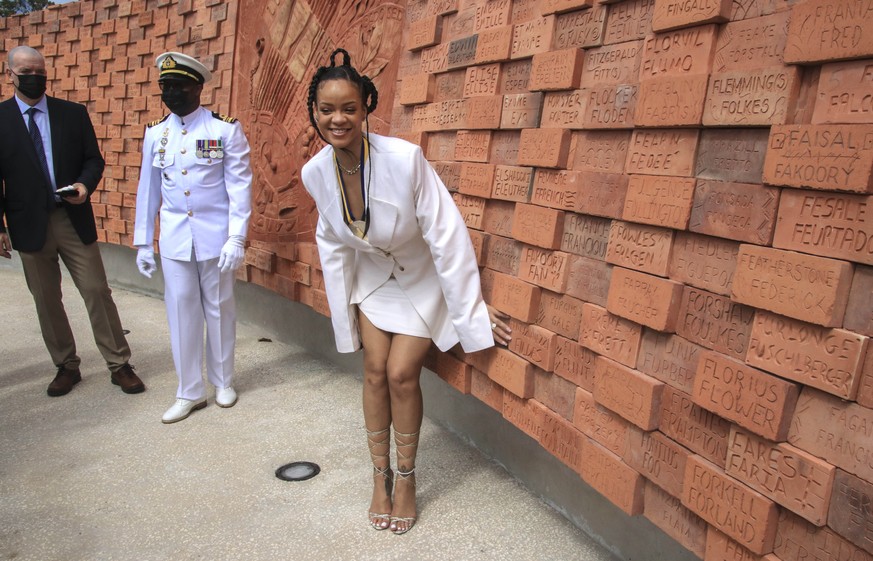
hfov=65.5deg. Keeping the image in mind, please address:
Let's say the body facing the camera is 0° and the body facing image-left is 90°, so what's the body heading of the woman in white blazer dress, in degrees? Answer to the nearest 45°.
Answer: approximately 0°

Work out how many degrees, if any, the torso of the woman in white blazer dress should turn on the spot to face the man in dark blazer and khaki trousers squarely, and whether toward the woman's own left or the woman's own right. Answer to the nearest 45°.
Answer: approximately 135° to the woman's own right

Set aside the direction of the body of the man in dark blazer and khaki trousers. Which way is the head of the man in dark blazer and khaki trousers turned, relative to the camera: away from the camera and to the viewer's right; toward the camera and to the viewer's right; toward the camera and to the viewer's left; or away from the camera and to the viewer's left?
toward the camera and to the viewer's right

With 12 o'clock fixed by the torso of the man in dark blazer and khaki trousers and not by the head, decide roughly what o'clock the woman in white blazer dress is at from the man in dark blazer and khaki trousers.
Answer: The woman in white blazer dress is roughly at 11 o'clock from the man in dark blazer and khaki trousers.

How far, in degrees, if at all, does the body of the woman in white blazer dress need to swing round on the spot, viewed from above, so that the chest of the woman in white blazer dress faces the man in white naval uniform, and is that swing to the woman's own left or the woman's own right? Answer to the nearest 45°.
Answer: approximately 135° to the woman's own right

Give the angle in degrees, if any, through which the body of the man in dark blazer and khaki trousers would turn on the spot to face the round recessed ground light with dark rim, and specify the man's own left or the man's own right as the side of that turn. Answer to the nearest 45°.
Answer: approximately 45° to the man's own left

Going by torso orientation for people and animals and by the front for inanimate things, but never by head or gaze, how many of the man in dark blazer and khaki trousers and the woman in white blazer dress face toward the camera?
2
